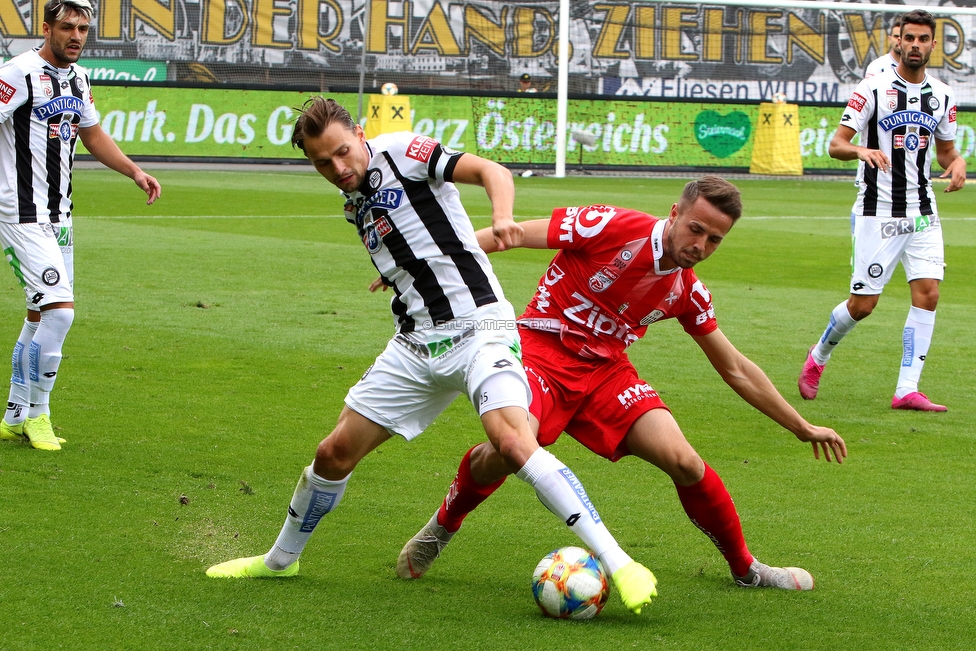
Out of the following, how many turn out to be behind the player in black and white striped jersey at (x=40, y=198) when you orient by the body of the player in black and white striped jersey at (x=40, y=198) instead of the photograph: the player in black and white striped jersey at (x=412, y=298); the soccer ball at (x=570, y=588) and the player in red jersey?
0

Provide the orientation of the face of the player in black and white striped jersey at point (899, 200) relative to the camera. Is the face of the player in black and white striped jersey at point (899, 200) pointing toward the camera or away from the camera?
toward the camera

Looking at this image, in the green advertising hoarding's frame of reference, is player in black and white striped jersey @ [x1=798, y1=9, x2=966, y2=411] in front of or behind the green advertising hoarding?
in front

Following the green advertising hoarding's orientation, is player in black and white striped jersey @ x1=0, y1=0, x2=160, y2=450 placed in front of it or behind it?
in front

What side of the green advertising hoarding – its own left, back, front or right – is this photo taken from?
front

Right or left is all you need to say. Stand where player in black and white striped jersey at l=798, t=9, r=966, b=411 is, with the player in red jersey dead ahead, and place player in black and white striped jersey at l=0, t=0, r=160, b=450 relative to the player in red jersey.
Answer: right

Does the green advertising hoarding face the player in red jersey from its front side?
yes

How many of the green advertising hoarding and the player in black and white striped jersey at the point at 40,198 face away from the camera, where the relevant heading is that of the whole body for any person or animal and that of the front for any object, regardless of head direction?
0

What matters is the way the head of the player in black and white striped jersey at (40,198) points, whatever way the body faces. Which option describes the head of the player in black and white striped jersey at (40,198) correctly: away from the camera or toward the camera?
toward the camera

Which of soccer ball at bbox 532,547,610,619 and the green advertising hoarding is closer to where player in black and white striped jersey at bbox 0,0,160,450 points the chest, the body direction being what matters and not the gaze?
the soccer ball

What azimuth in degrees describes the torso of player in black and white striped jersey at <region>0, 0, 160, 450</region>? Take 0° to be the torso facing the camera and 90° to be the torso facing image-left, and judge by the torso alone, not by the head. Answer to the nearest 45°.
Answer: approximately 315°

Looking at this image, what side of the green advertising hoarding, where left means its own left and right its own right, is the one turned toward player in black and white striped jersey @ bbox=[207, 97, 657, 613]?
front

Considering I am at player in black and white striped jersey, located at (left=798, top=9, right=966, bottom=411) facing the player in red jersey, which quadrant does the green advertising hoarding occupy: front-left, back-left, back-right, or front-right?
back-right

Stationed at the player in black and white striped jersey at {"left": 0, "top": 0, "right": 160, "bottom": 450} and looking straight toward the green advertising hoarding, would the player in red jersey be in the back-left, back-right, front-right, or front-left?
back-right
